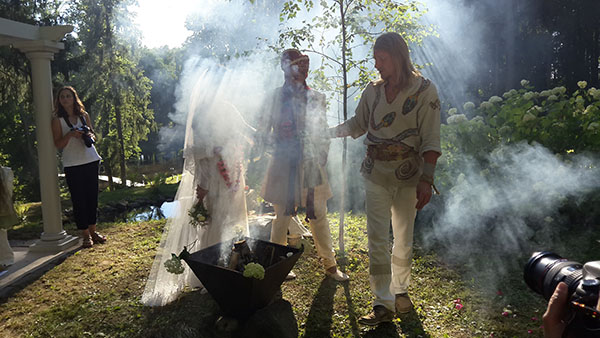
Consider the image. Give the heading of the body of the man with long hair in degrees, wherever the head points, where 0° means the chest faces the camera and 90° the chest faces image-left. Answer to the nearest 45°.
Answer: approximately 45°

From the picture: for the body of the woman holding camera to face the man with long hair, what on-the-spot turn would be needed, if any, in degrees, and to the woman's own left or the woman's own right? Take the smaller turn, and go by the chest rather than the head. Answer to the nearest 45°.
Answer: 0° — they already face them

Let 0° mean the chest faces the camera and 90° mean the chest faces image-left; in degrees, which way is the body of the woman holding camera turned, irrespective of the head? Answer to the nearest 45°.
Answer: approximately 315°

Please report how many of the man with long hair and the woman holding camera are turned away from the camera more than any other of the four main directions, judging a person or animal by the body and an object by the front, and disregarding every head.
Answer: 0

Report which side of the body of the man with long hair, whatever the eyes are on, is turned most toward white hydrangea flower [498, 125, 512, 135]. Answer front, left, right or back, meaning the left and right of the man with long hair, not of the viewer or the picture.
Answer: back

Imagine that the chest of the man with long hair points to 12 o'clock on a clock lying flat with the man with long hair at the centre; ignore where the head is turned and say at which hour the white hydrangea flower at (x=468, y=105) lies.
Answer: The white hydrangea flower is roughly at 5 o'clock from the man with long hair.

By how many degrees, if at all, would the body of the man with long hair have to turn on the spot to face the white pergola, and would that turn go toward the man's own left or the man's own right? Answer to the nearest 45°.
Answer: approximately 45° to the man's own right

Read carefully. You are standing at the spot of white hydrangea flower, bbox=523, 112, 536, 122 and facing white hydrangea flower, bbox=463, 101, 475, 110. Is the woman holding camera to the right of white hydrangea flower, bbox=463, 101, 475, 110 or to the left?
left

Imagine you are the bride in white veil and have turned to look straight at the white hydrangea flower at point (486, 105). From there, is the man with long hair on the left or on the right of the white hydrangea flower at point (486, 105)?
right
